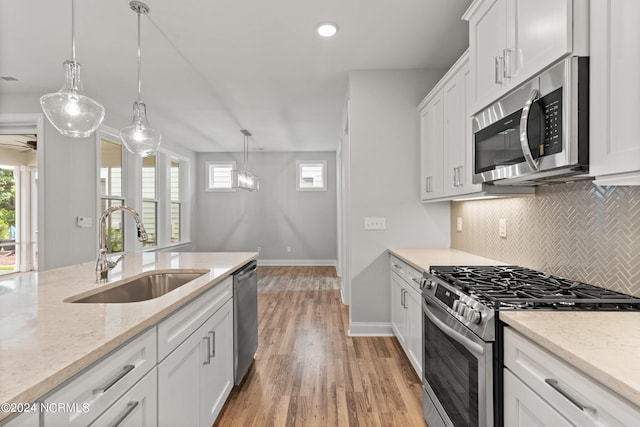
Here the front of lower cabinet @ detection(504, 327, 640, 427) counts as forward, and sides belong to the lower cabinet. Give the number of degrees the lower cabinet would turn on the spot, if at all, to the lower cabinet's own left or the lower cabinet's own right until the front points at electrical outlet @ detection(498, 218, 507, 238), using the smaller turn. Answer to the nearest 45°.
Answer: approximately 135° to the lower cabinet's own right

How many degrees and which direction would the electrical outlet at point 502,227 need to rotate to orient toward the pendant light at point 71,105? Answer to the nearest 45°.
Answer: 0° — it already faces it

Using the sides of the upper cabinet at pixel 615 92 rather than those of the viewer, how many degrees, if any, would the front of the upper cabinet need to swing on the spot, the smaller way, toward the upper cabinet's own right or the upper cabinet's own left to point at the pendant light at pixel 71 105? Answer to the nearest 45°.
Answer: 0° — it already faces it

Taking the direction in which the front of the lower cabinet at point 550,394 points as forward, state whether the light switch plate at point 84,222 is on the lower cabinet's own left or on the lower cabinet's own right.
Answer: on the lower cabinet's own right

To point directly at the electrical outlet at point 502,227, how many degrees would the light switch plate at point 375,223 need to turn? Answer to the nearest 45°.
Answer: approximately 45° to its left

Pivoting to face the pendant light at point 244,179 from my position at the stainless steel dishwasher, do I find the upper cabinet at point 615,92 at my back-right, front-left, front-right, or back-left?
back-right

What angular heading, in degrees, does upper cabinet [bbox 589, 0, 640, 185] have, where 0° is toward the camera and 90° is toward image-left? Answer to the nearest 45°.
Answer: approximately 45°

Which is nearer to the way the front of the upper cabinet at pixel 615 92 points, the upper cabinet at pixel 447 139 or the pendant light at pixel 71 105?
the pendant light

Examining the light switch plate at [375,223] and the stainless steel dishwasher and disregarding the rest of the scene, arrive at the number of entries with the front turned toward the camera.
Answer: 1

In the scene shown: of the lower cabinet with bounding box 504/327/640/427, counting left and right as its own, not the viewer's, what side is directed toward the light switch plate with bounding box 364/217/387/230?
right

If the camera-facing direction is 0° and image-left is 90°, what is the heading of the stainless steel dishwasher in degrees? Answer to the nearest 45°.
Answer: approximately 270°

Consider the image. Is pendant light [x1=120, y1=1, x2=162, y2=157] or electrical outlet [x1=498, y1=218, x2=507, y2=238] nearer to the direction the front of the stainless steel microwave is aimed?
the pendant light

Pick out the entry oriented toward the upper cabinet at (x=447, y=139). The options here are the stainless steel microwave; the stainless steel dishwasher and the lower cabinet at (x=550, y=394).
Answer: the stainless steel dishwasher

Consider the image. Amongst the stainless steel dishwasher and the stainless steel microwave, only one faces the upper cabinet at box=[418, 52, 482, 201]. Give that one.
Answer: the stainless steel dishwasher

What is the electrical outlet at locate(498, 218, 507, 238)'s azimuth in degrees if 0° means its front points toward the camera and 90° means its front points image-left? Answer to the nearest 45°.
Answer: approximately 45°
